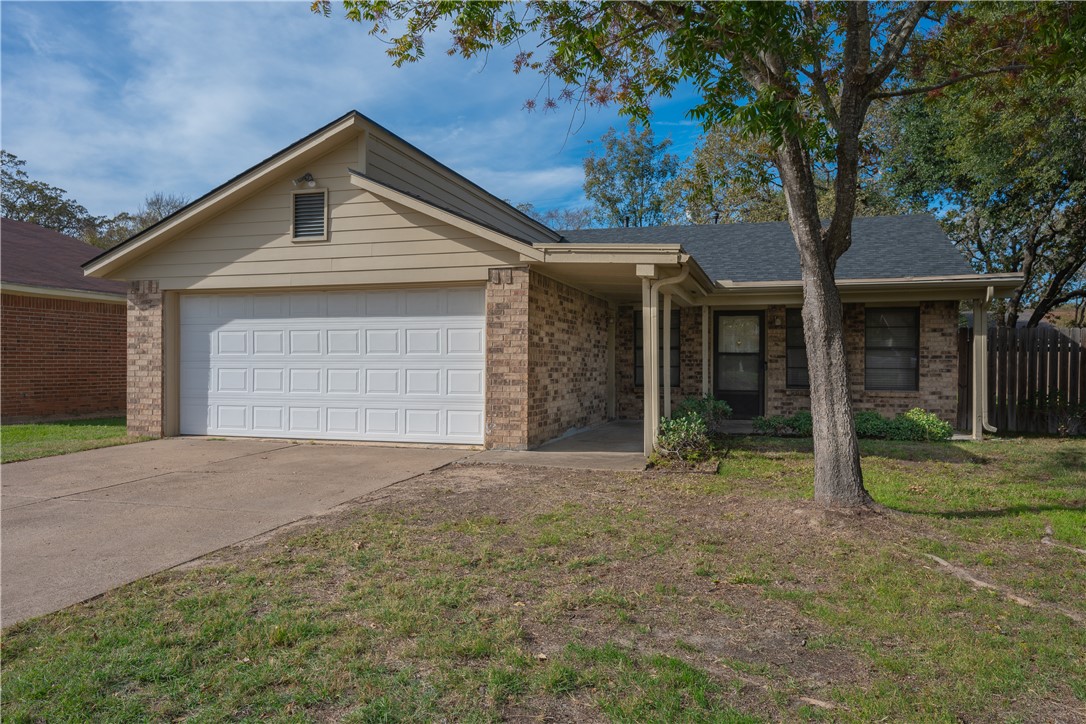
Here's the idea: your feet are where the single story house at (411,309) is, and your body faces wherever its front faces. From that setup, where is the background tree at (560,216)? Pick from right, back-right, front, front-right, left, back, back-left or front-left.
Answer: back

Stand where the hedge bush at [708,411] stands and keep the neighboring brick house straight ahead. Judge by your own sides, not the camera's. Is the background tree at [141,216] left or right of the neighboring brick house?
right

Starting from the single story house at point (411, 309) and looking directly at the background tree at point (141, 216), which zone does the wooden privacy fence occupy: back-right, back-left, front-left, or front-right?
back-right

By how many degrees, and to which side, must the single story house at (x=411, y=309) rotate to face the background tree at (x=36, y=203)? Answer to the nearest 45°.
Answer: approximately 135° to its right

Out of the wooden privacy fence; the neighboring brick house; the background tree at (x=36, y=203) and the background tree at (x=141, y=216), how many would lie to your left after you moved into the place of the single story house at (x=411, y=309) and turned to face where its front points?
1

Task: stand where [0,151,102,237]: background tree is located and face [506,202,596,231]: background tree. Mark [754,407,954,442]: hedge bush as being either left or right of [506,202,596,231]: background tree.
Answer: right

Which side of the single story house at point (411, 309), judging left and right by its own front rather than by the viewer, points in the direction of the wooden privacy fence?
left

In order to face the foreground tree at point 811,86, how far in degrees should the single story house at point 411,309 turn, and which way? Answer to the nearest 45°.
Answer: approximately 45° to its left

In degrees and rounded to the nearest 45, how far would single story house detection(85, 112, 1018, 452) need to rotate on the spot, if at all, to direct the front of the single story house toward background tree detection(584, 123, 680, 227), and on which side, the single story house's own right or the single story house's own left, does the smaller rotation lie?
approximately 180°

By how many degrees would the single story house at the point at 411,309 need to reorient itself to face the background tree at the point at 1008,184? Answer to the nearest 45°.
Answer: approximately 135° to its left

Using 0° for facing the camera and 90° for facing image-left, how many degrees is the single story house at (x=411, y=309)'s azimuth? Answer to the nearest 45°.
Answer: approximately 0°

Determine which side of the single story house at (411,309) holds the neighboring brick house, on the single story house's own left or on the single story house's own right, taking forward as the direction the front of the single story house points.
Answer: on the single story house's own right

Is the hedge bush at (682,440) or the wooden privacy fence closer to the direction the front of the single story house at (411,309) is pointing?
the hedge bush

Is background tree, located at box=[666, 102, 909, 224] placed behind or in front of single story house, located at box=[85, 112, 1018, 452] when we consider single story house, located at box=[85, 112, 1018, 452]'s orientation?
behind
